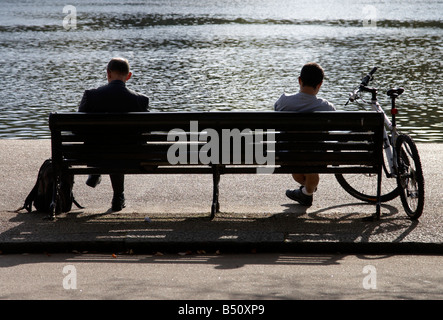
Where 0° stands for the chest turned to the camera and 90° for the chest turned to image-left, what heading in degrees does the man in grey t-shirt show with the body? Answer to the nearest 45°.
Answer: approximately 180°

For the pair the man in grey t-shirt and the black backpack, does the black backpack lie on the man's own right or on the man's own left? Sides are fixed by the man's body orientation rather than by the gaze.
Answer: on the man's own left

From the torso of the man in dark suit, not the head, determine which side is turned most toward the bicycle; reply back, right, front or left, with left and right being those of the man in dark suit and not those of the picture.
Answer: right

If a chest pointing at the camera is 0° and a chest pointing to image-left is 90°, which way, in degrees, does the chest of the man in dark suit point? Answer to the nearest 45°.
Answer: approximately 180°

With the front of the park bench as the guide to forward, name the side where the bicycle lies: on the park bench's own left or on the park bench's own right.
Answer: on the park bench's own right

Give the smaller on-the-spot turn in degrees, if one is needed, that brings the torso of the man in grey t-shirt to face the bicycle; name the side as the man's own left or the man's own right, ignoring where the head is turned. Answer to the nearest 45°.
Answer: approximately 90° to the man's own right

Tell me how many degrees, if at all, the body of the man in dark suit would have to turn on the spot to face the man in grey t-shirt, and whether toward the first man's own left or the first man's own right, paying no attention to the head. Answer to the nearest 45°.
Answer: approximately 90° to the first man's own right

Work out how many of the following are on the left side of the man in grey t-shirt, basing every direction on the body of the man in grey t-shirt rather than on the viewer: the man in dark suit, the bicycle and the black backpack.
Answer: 2

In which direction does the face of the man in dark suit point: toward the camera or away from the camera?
away from the camera

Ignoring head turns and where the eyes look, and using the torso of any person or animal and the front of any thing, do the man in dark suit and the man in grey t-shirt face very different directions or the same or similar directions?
same or similar directions

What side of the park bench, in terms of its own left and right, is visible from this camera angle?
back
